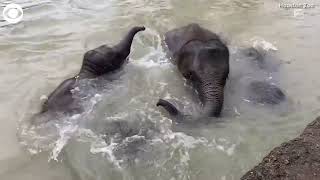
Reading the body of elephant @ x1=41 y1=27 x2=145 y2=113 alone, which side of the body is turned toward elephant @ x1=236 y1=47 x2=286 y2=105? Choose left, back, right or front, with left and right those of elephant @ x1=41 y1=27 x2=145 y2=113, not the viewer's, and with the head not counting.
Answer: front

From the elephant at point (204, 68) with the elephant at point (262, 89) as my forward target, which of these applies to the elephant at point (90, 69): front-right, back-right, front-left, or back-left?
back-left

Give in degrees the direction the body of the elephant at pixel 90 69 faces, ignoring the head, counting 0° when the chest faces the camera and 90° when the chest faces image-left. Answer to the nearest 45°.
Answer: approximately 270°

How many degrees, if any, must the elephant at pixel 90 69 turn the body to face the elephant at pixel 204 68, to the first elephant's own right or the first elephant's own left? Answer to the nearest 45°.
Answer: approximately 45° to the first elephant's own right
